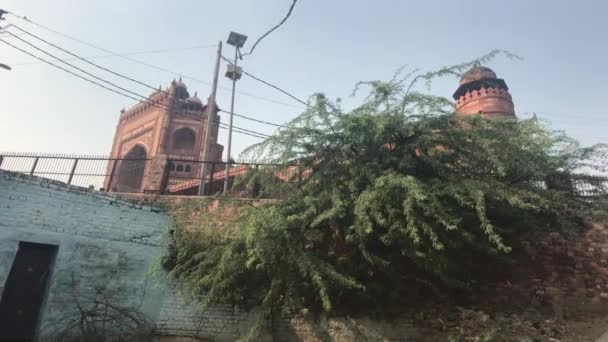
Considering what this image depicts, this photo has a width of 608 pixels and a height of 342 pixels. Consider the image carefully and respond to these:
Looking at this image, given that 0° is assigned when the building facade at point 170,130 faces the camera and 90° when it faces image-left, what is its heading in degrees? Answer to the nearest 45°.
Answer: approximately 45°

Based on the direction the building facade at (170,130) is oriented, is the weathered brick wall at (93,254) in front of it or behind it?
in front

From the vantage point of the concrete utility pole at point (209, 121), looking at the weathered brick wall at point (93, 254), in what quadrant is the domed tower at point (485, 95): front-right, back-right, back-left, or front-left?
back-left

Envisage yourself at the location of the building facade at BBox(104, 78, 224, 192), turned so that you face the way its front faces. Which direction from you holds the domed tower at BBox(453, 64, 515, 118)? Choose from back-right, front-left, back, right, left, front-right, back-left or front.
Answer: left

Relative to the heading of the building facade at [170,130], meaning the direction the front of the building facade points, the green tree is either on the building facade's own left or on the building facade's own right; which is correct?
on the building facade's own left

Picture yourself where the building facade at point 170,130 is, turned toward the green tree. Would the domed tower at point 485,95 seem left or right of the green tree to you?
left

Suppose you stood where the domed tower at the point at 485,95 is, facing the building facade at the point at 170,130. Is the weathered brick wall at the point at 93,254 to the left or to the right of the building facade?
left

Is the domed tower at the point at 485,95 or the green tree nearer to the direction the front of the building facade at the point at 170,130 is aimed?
the green tree
